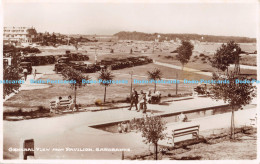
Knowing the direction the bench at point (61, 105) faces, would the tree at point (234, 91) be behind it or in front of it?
in front

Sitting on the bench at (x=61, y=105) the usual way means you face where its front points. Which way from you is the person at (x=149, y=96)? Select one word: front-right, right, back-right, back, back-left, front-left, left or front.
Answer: front-left

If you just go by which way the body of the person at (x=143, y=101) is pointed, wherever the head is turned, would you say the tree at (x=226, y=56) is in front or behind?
behind

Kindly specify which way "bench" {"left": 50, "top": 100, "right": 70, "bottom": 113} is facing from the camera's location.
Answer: facing the viewer and to the right of the viewer
